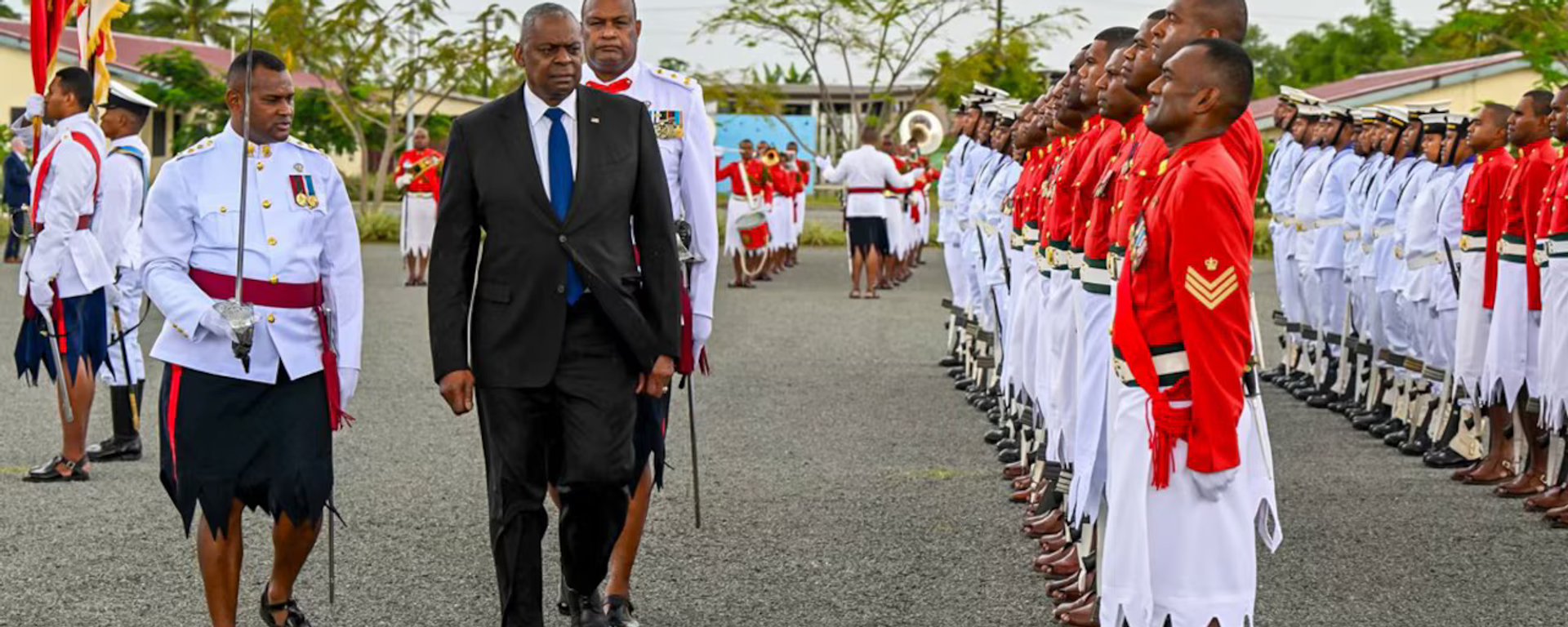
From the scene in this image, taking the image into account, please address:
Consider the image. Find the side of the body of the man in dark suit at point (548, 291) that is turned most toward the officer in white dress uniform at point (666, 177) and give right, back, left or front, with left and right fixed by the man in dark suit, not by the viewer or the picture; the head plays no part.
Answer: back

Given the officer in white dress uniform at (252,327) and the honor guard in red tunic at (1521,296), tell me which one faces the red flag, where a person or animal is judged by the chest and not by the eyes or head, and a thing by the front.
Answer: the honor guard in red tunic

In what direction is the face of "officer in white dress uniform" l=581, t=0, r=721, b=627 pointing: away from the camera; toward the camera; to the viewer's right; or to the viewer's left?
toward the camera

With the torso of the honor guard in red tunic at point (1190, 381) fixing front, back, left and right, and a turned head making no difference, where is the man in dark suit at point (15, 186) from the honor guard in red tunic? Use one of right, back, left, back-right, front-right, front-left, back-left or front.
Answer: front-right

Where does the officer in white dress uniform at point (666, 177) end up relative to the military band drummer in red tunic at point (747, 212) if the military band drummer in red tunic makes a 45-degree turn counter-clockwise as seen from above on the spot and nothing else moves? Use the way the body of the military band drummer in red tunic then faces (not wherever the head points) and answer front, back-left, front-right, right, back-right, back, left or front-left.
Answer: front-right

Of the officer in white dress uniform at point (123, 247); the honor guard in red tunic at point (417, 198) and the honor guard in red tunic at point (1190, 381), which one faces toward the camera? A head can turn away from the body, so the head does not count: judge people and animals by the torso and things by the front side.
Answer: the honor guard in red tunic at point (417, 198)

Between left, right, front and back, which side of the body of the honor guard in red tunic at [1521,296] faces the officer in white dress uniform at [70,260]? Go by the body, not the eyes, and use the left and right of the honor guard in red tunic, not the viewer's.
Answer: front

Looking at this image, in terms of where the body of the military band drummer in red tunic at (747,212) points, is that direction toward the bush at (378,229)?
no

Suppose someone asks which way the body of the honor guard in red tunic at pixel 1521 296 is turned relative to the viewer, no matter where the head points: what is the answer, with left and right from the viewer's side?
facing to the left of the viewer

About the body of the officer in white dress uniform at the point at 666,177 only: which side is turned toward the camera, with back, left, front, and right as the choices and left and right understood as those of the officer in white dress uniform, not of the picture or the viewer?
front

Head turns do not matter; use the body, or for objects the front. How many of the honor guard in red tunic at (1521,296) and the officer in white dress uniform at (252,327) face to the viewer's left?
1

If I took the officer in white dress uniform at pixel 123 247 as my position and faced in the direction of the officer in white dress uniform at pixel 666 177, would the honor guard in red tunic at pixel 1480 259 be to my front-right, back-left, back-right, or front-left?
front-left

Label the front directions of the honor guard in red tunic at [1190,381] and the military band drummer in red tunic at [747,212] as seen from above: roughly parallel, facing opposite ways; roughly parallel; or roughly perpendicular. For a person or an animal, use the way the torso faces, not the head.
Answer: roughly perpendicular

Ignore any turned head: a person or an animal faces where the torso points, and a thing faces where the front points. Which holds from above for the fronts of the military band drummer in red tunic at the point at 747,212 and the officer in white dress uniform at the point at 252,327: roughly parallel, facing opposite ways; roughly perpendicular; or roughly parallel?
roughly parallel

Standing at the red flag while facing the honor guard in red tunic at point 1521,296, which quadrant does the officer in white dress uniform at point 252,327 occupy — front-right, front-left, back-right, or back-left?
front-right
